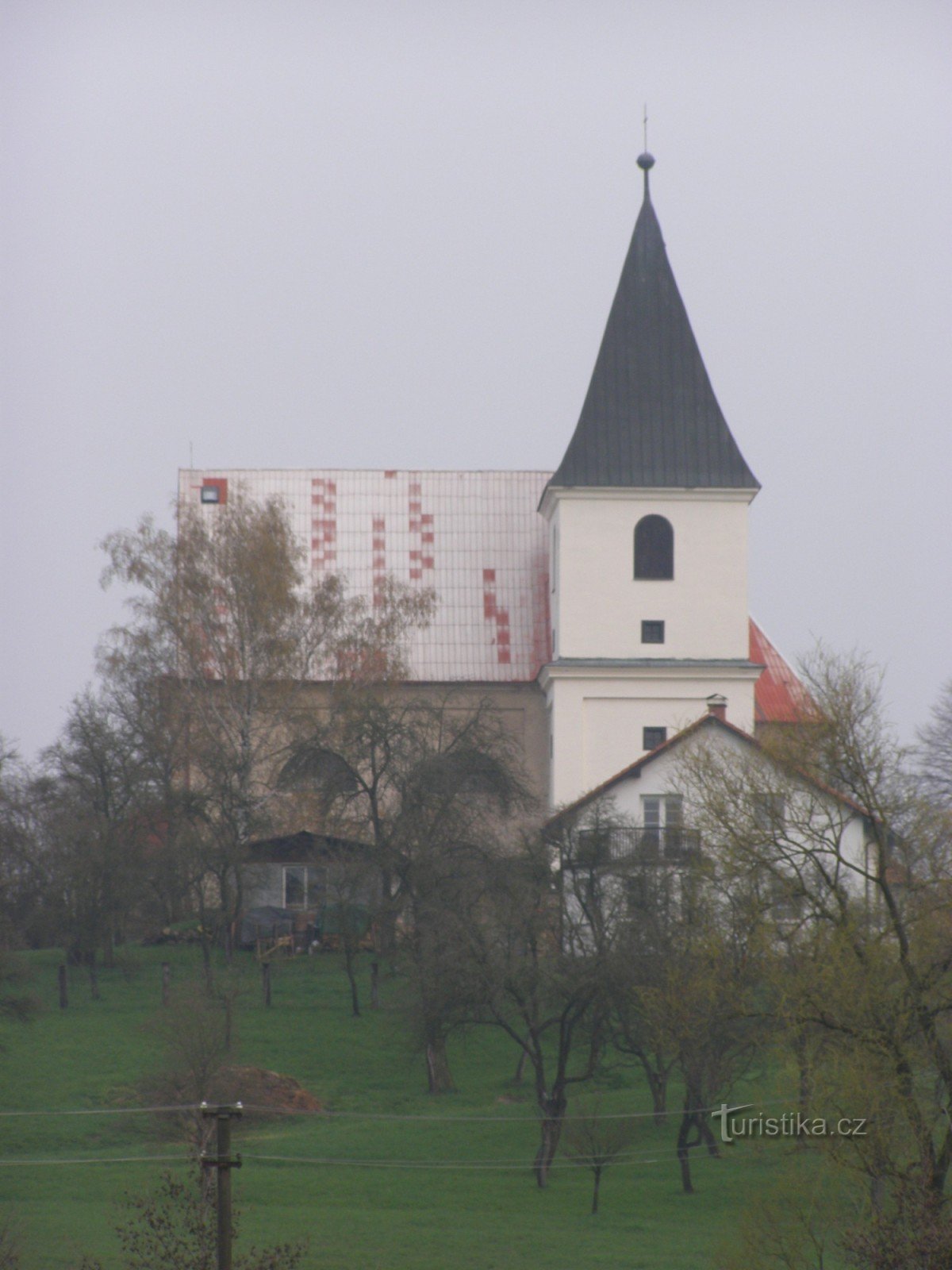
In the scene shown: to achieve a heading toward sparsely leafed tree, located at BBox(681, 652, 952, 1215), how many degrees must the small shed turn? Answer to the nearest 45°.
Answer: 0° — it already faces it

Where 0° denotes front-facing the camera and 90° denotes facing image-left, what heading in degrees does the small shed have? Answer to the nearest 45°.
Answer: approximately 0°

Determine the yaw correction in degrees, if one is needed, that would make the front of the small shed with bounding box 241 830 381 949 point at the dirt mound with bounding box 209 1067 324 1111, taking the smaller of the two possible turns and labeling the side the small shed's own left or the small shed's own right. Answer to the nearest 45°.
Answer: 0° — it already faces it

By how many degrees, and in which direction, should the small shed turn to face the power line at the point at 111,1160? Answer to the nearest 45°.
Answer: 0° — it already faces it

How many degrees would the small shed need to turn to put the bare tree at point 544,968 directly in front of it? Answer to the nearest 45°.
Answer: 0° — it already faces it

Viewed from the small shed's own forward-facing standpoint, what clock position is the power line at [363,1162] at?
The power line is roughly at 12 o'clock from the small shed.

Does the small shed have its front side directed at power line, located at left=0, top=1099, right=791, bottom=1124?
yes

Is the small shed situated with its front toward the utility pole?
yes
